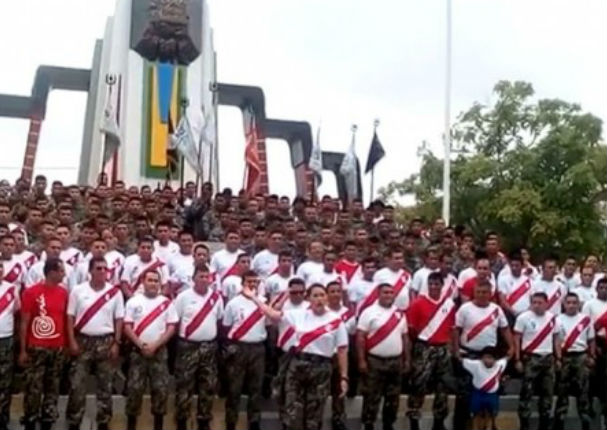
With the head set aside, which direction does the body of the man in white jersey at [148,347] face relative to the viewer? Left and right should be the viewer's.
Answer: facing the viewer

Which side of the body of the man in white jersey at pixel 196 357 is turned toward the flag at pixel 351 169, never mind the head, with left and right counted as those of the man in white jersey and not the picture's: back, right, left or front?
back

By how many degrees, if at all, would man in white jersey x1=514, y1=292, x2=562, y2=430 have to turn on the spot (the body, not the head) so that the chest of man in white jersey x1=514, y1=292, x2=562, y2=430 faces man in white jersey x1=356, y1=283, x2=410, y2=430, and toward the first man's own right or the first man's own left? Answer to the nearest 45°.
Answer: approximately 45° to the first man's own right

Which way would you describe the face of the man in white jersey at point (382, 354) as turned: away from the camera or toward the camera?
toward the camera

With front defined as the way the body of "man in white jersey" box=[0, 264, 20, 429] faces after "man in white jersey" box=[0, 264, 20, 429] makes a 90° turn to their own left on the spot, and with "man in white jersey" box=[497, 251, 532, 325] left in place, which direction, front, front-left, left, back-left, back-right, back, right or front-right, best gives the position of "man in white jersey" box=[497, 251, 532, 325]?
front

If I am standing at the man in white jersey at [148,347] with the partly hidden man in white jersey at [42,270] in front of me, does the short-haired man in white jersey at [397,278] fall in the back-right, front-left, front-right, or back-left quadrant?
back-right

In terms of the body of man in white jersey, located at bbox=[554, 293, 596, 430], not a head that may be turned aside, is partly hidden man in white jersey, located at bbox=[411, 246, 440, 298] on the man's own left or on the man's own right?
on the man's own right

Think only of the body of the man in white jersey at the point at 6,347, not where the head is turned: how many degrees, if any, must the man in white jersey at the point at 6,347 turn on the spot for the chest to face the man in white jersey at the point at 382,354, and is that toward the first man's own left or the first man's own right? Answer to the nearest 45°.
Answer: approximately 90° to the first man's own left

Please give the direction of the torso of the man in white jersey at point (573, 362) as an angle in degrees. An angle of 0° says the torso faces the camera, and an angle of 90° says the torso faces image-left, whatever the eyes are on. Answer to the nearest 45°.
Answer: approximately 0°

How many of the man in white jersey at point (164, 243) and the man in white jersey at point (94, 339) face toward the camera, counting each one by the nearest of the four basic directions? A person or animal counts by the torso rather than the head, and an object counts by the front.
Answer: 2

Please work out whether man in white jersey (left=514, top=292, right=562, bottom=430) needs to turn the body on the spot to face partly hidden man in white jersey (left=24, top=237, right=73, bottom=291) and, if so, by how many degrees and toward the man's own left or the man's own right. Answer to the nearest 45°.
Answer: approximately 90° to the man's own right

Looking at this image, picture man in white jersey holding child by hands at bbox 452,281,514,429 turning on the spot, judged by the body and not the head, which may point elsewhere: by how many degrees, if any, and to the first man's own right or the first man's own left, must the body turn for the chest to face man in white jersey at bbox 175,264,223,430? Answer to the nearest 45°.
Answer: approximately 45° to the first man's own right

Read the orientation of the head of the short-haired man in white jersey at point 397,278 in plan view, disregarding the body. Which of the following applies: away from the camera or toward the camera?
toward the camera

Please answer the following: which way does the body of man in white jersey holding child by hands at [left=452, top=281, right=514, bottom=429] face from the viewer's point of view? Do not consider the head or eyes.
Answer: toward the camera

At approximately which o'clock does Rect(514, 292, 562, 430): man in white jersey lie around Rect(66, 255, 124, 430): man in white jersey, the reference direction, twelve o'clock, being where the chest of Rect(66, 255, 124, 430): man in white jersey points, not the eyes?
Rect(514, 292, 562, 430): man in white jersey is roughly at 9 o'clock from Rect(66, 255, 124, 430): man in white jersey.

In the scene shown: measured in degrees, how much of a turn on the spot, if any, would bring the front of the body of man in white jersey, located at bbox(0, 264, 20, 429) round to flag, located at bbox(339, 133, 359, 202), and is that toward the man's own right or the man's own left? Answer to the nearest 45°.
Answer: approximately 135° to the man's own left
